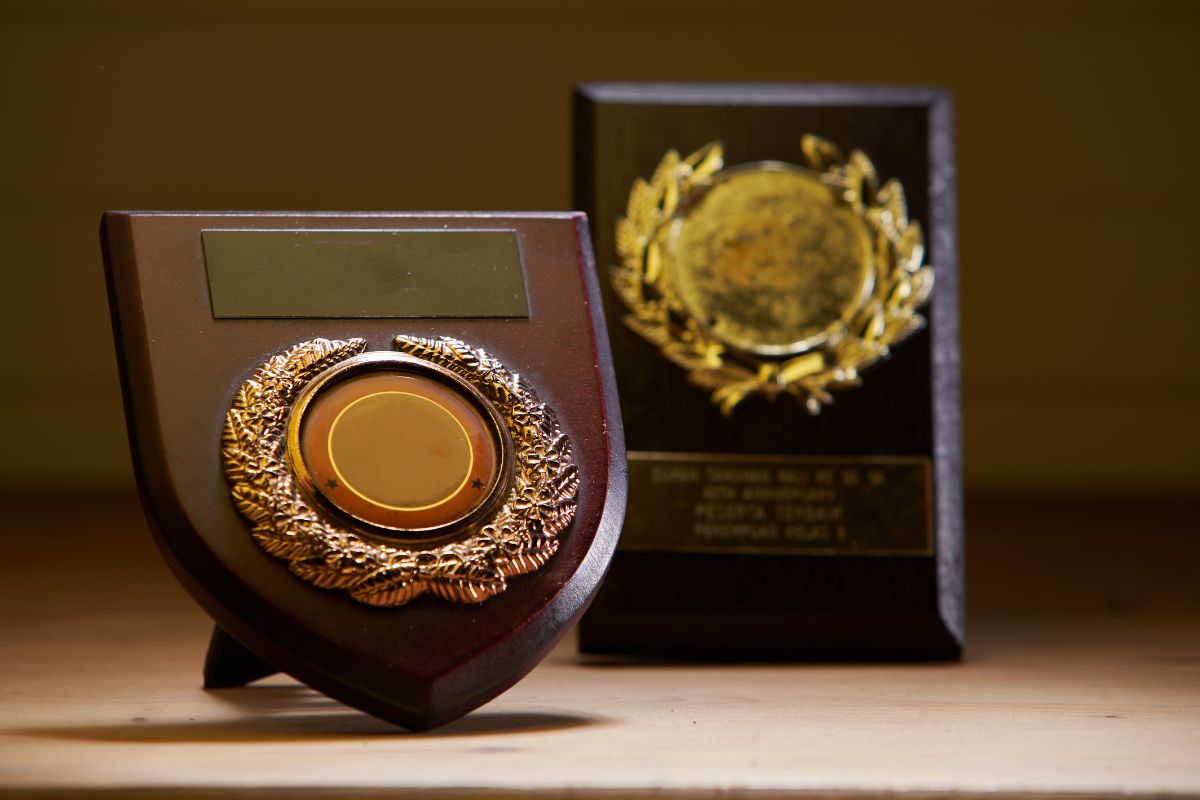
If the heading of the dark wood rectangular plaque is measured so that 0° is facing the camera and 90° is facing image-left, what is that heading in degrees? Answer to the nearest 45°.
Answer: approximately 0°
